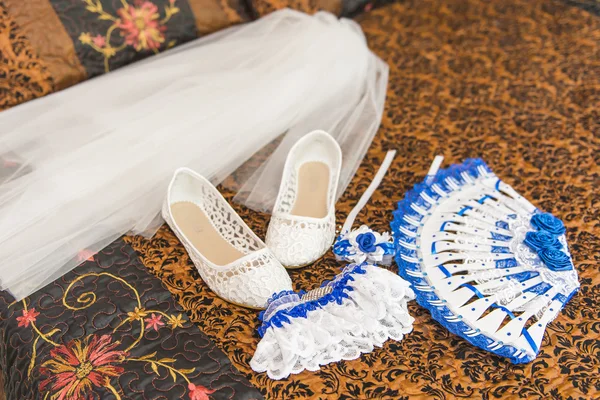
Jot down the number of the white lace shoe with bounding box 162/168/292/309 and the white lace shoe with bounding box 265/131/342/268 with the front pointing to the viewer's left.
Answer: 0

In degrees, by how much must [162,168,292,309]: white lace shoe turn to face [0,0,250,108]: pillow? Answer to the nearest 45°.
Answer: approximately 135° to its left

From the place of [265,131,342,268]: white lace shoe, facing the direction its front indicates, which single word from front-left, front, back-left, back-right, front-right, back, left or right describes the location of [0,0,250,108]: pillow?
back-right

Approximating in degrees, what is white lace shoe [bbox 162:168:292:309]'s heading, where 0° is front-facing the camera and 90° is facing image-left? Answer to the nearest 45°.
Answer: approximately 315°

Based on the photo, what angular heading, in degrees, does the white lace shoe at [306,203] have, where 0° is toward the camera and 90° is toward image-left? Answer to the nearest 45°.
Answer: approximately 0°
